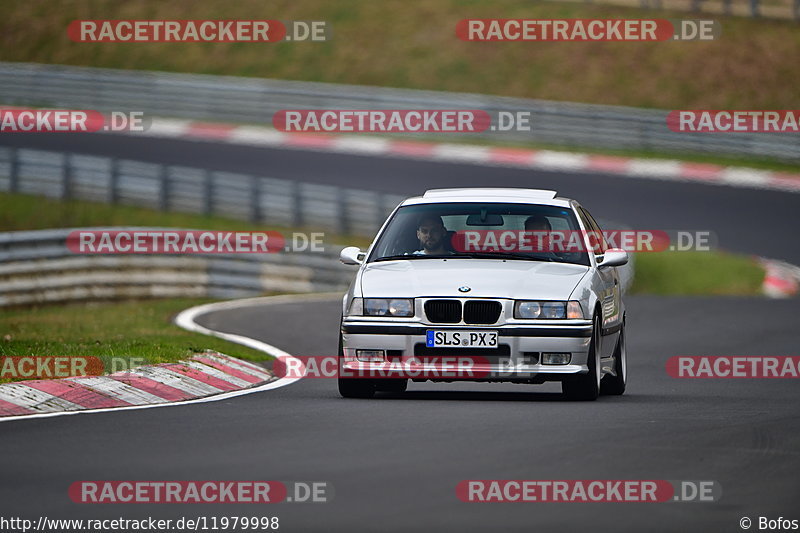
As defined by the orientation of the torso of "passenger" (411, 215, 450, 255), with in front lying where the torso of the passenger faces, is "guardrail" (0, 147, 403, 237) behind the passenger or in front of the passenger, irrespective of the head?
behind

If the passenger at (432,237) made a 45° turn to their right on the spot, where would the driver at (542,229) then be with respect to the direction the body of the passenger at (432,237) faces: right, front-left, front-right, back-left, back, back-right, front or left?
back-left

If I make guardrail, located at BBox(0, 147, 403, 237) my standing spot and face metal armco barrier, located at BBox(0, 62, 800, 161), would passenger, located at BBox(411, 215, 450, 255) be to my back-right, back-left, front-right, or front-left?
back-right

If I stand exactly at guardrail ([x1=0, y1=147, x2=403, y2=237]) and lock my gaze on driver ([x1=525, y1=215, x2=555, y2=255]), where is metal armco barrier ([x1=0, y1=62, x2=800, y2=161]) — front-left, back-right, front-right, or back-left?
back-left

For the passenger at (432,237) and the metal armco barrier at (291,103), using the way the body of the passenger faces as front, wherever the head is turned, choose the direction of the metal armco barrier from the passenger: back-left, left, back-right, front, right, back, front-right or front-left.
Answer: back

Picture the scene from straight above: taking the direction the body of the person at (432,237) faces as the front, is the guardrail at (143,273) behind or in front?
behind

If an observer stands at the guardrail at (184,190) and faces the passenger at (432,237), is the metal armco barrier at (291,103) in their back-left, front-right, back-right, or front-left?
back-left

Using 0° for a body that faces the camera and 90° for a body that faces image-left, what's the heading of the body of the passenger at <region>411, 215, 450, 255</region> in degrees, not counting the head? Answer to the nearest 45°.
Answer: approximately 0°
